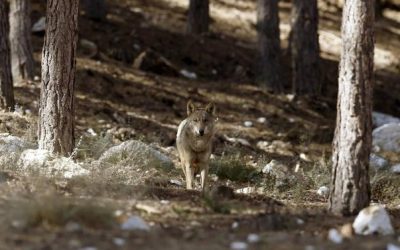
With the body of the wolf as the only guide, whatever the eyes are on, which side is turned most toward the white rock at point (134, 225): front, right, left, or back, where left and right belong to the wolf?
front

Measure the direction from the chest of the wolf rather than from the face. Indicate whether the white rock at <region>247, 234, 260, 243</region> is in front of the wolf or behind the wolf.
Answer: in front

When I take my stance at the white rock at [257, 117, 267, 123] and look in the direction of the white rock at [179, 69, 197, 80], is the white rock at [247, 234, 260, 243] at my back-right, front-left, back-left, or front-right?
back-left

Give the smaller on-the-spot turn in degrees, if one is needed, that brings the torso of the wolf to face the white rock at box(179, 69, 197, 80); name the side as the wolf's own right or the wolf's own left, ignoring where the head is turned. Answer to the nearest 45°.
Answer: approximately 180°

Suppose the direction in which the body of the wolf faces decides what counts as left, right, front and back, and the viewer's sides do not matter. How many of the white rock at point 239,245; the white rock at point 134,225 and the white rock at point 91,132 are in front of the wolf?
2

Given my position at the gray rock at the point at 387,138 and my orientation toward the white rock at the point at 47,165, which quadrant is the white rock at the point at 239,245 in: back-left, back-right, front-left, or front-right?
front-left

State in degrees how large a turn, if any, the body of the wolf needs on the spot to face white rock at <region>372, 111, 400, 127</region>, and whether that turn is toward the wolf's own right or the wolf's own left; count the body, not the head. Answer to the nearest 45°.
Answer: approximately 135° to the wolf's own left

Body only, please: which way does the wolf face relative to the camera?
toward the camera

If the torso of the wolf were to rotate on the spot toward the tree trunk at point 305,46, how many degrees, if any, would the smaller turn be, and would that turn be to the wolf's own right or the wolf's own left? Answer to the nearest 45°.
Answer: approximately 180°

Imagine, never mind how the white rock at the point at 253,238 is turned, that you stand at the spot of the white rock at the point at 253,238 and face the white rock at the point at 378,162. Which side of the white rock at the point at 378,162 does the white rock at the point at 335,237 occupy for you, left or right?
right

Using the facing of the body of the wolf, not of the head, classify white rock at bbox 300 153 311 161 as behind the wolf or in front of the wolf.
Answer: behind

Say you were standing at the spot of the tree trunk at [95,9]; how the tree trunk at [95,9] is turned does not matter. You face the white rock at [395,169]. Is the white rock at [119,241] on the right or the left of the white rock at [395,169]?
right

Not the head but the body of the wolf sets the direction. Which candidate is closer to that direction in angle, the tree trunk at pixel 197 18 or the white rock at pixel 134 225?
the white rock

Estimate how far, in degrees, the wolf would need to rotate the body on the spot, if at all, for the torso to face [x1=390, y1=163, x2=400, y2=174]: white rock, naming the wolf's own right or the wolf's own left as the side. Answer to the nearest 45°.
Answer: approximately 135° to the wolf's own left

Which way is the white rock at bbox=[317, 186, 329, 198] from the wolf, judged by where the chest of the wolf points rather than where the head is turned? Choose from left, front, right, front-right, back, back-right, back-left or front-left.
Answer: left

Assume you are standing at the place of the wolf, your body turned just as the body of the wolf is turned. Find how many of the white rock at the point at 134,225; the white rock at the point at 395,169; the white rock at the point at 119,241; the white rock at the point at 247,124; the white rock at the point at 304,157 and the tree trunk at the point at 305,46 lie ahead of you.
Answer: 2
